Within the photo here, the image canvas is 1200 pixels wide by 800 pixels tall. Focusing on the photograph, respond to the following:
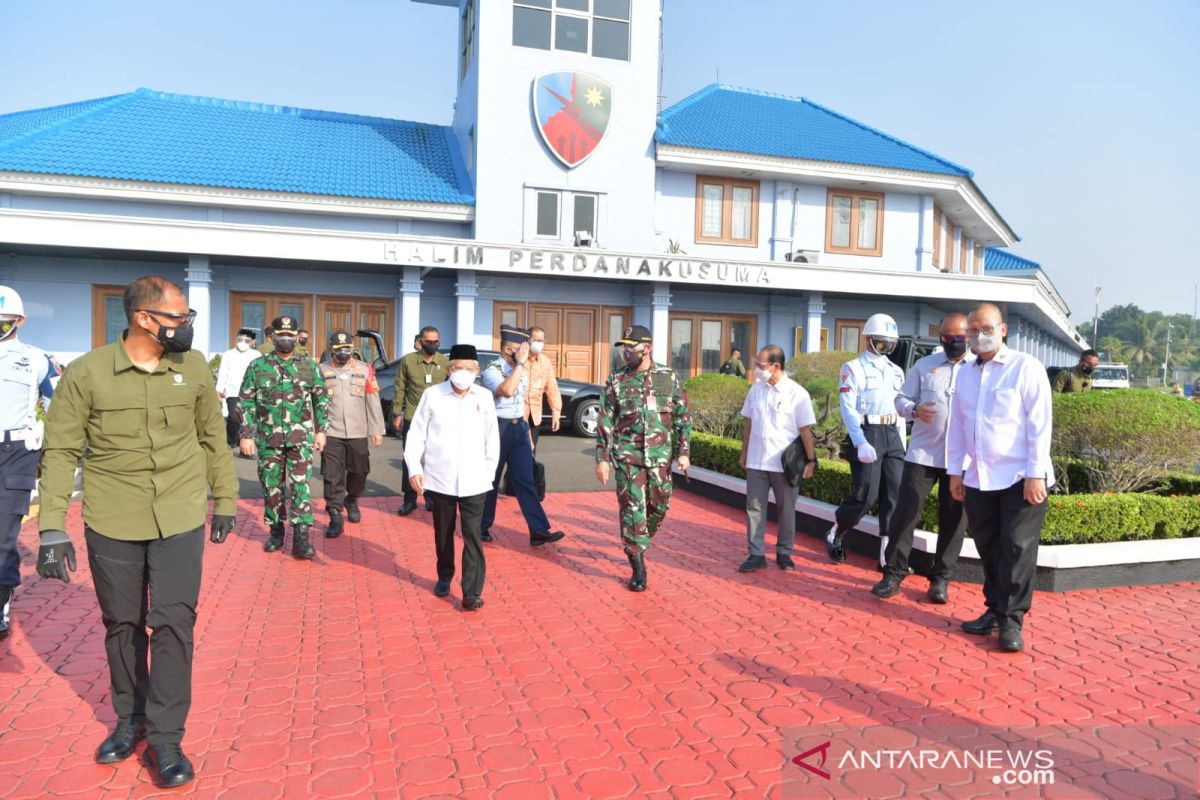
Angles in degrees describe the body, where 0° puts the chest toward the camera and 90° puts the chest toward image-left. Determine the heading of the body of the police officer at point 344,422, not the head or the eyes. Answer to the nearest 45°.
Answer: approximately 0°

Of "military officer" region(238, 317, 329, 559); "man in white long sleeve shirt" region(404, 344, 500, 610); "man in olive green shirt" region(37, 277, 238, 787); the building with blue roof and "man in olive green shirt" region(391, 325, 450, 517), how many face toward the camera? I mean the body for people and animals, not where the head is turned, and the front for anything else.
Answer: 5

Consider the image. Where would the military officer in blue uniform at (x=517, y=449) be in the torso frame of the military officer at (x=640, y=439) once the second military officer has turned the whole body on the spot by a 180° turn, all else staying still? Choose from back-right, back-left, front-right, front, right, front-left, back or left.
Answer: front-left

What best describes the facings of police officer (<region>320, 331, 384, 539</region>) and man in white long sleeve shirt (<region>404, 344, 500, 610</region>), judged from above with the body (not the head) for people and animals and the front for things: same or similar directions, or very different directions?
same or similar directions

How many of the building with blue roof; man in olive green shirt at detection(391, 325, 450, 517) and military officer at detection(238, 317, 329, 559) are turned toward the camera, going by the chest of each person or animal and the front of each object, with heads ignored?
3

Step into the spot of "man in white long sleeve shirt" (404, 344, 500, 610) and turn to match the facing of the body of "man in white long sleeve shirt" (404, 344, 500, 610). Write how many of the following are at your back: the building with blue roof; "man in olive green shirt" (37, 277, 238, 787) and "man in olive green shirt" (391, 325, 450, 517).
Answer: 2

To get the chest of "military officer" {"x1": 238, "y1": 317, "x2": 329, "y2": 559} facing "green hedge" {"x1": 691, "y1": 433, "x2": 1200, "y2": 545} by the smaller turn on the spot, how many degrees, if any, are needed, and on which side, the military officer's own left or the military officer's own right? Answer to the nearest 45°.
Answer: approximately 45° to the military officer's own left

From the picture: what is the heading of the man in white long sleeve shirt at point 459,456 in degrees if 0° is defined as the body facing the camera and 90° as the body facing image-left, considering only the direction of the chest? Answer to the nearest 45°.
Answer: approximately 0°

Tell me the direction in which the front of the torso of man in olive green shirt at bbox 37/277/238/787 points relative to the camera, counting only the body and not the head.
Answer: toward the camera

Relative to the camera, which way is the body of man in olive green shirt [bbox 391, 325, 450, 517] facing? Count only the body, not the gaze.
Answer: toward the camera
